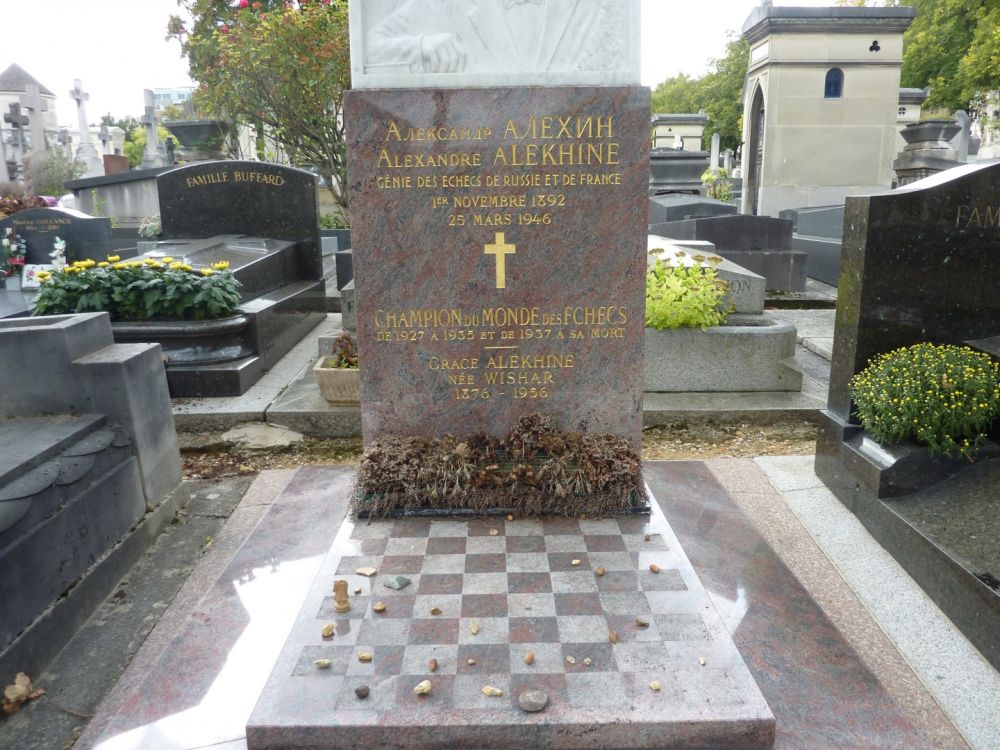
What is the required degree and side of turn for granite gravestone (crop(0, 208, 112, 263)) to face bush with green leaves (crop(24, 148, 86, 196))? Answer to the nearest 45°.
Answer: approximately 180°

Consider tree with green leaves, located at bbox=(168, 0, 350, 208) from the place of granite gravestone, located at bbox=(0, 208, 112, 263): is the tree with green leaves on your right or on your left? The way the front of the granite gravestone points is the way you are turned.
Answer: on your left

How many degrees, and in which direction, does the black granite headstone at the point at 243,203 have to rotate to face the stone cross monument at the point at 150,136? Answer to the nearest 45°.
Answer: approximately 180°

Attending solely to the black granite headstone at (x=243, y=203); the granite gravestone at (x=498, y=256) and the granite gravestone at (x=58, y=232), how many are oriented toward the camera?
3

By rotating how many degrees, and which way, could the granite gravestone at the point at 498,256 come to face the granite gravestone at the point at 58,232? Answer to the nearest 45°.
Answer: approximately 135° to its right

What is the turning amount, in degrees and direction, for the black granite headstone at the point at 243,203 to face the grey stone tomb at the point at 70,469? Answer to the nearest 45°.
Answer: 0° — it already faces it

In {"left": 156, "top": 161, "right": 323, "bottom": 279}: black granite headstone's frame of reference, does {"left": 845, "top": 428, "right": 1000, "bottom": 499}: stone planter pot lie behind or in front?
in front

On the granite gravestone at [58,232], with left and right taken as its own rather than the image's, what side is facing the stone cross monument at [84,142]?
back

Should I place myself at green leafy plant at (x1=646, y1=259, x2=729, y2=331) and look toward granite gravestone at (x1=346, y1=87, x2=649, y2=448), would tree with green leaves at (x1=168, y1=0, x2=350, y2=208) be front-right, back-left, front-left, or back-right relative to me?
back-right

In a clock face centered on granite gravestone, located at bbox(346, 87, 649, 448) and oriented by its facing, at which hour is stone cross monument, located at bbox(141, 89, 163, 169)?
The stone cross monument is roughly at 5 o'clock from the granite gravestone.

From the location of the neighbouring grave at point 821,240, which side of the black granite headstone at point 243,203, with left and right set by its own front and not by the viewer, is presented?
left

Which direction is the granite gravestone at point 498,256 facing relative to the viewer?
toward the camera

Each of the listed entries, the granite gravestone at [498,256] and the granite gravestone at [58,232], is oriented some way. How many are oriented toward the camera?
2

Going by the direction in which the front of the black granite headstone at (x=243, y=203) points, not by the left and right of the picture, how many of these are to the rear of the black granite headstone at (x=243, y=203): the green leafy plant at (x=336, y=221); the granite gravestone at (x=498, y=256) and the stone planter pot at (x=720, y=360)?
1

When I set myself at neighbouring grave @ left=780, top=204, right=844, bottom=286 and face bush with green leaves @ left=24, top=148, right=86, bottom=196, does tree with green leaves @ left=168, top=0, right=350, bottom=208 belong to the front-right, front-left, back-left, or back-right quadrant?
front-left

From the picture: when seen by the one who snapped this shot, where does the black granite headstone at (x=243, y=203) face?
facing the viewer

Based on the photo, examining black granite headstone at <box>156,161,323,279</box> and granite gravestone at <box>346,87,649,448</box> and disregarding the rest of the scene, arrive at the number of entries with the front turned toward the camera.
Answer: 2
